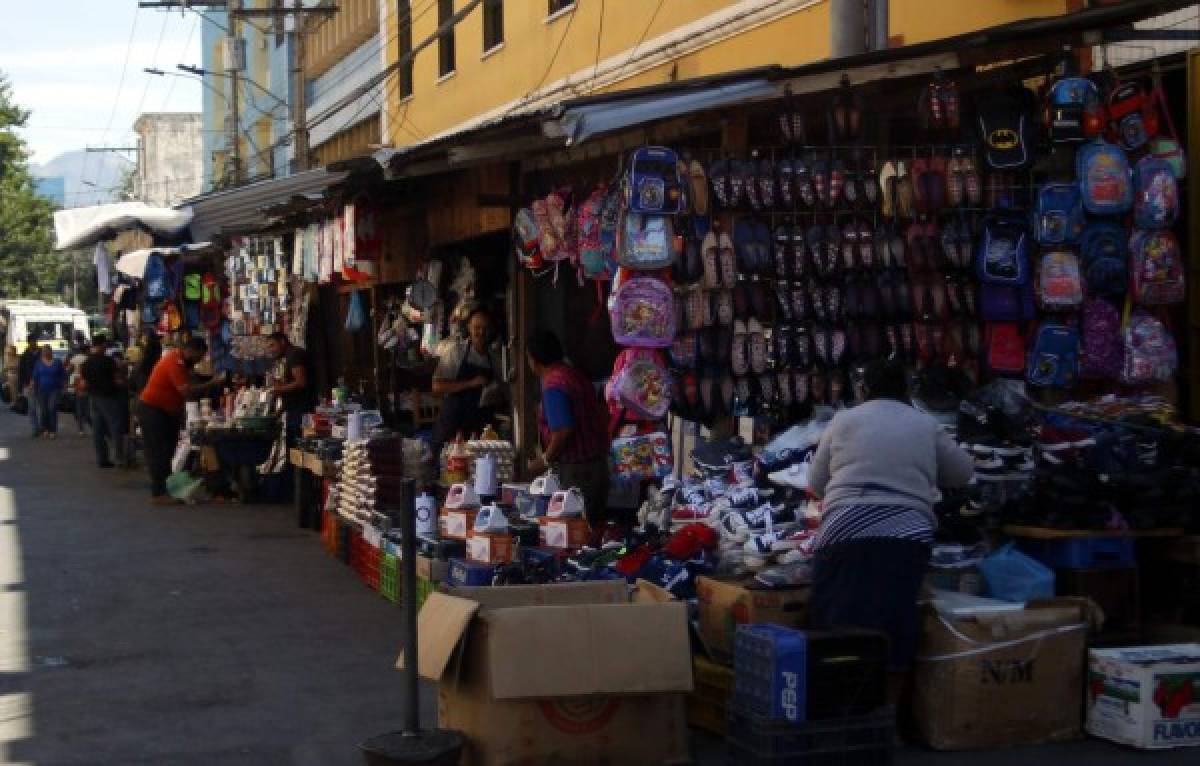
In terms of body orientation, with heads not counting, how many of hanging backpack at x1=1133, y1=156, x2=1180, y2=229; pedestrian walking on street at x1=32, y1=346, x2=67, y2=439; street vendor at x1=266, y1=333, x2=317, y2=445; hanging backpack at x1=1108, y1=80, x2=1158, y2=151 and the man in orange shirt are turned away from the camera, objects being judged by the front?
0

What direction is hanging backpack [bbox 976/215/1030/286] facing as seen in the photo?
toward the camera

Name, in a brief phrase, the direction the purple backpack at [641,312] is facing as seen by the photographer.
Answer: facing the viewer

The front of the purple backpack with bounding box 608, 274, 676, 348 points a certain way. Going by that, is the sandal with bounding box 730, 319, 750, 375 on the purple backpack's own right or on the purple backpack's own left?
on the purple backpack's own left

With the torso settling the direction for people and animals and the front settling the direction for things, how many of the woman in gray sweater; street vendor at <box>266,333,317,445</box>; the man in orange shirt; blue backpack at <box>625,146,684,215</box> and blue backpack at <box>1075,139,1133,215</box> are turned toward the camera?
2

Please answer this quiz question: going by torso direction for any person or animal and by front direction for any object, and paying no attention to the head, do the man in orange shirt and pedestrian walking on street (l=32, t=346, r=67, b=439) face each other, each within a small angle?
no

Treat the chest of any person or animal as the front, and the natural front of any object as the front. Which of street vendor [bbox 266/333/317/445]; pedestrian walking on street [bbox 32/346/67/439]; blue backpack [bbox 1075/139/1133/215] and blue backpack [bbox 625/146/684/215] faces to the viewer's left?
the street vendor

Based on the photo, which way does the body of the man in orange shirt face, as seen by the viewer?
to the viewer's right

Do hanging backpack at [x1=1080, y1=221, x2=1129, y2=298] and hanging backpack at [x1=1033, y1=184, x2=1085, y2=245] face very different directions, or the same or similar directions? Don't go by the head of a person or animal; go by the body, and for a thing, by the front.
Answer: same or similar directions

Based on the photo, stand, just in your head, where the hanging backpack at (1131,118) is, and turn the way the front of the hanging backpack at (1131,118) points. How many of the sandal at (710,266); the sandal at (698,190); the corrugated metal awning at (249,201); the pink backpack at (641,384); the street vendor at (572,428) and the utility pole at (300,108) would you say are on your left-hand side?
0

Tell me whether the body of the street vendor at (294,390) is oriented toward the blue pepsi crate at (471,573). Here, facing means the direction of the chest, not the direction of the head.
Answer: no

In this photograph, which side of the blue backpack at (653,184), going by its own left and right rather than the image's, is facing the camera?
front

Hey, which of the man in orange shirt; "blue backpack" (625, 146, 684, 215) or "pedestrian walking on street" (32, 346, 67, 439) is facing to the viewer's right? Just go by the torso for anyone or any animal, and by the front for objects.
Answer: the man in orange shirt

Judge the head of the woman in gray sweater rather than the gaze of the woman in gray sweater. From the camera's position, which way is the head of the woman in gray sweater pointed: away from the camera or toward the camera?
away from the camera

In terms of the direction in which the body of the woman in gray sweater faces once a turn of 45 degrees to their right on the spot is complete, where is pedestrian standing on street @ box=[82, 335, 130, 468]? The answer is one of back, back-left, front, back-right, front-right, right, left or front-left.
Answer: left

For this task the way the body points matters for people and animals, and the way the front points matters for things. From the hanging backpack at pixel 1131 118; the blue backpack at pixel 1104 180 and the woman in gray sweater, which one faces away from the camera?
the woman in gray sweater
